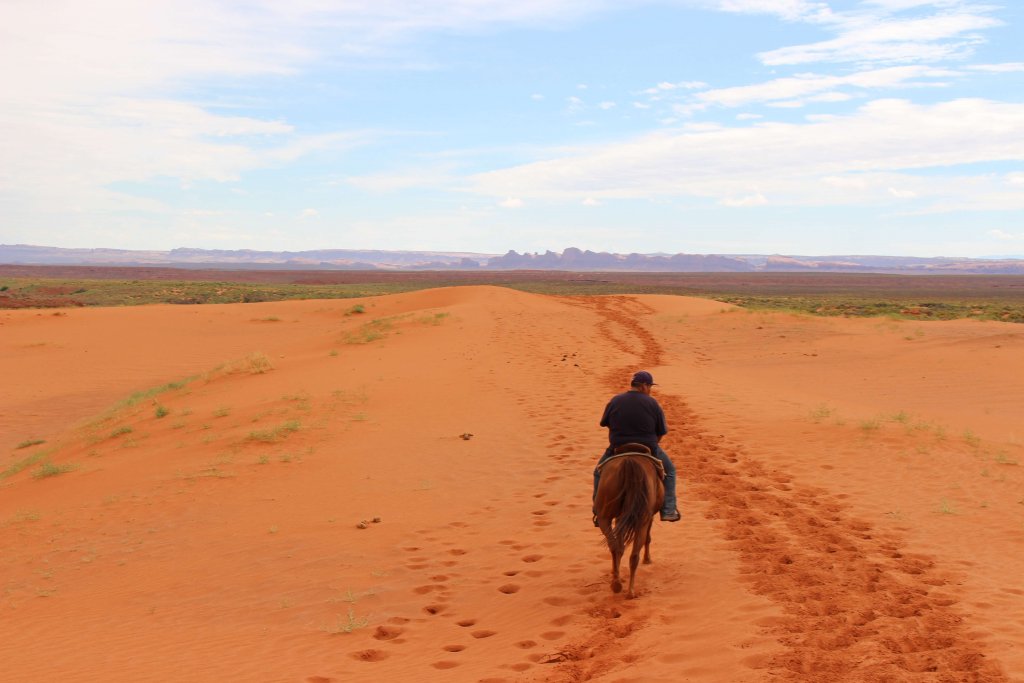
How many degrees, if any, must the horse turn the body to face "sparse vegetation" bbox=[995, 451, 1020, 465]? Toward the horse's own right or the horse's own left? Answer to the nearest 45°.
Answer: approximately 45° to the horse's own right

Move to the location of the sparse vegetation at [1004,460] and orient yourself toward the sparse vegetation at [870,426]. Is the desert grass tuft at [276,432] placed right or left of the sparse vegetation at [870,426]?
left

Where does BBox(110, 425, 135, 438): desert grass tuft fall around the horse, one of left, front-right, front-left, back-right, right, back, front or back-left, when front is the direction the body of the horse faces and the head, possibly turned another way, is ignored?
front-left

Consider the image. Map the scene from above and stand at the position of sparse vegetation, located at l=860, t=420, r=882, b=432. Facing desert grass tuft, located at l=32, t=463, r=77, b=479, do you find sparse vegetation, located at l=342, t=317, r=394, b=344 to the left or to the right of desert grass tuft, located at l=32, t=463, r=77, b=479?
right

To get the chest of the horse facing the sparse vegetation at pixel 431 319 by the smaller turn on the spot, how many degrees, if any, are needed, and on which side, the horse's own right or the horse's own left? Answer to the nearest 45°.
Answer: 0° — it already faces it

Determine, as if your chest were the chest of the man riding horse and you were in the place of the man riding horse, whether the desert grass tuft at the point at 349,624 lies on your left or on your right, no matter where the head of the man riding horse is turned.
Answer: on your left

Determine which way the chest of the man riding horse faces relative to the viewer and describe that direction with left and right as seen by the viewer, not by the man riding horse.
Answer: facing away from the viewer

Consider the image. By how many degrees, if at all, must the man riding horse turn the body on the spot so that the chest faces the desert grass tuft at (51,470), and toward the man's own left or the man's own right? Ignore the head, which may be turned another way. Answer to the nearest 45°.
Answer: approximately 45° to the man's own left

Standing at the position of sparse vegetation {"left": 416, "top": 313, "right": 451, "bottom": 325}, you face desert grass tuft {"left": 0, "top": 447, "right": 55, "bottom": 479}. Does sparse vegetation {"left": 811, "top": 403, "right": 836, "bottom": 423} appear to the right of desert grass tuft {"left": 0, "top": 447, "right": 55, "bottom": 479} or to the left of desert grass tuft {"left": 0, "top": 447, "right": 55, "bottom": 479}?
left

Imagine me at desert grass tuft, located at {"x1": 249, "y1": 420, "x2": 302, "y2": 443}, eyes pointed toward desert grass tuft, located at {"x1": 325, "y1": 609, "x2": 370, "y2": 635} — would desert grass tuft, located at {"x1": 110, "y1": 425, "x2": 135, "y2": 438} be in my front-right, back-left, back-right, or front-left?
back-right

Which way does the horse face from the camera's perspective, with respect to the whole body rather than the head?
away from the camera

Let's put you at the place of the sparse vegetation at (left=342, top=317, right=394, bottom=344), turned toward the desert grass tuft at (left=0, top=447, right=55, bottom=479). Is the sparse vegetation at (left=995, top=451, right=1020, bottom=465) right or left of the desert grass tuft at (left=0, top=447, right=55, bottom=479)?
left

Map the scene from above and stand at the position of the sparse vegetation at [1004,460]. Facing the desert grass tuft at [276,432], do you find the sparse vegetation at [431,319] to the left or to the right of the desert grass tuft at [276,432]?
right
